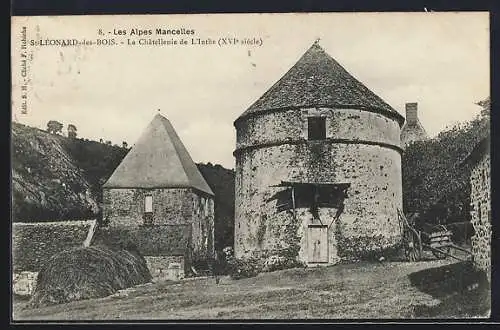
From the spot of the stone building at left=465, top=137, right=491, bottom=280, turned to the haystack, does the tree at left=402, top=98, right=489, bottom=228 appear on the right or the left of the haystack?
right
